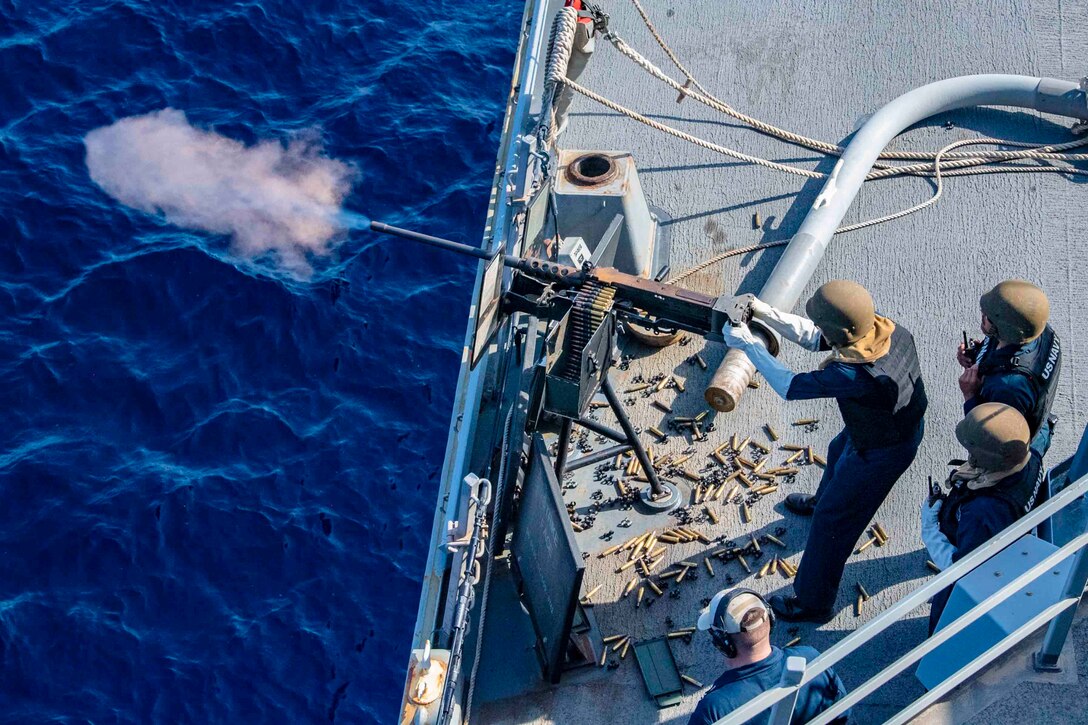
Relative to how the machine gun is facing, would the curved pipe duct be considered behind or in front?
behind

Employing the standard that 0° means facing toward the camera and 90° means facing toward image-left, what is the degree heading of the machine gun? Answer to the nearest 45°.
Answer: approximately 90°
